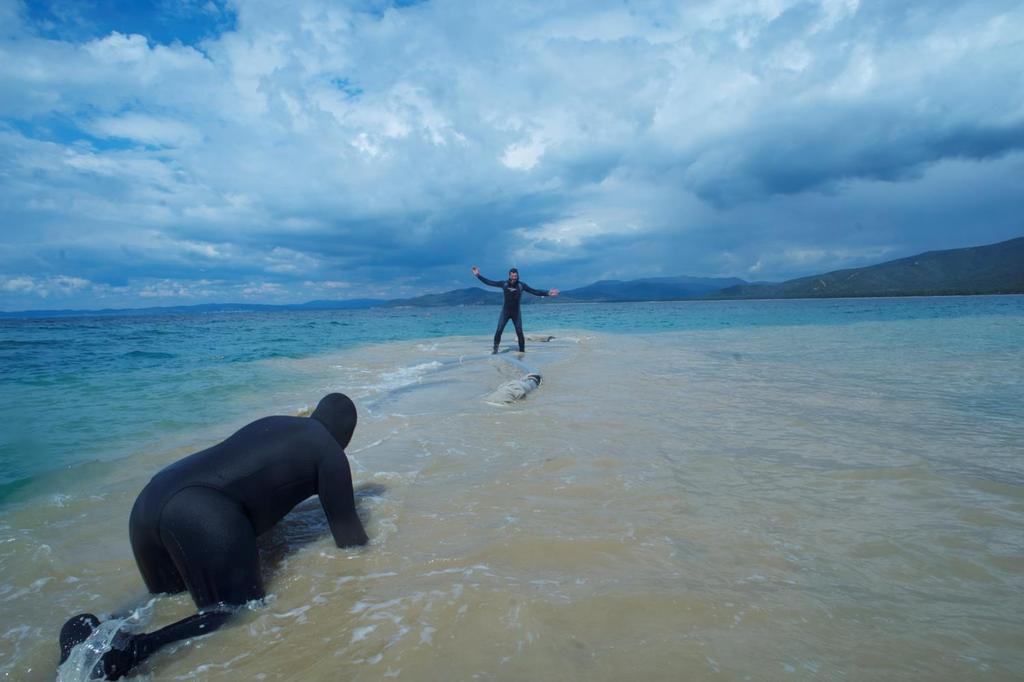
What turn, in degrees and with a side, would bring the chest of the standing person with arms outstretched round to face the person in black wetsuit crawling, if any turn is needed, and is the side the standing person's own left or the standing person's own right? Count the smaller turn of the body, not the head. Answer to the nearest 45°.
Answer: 0° — they already face them

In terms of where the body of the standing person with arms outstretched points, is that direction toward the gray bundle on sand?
yes

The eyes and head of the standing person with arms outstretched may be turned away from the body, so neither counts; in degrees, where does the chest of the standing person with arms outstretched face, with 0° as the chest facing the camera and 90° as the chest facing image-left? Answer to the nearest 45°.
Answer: approximately 0°
